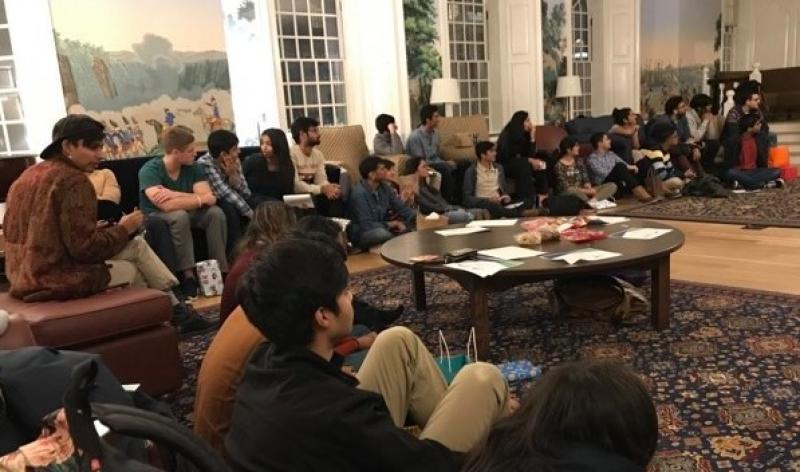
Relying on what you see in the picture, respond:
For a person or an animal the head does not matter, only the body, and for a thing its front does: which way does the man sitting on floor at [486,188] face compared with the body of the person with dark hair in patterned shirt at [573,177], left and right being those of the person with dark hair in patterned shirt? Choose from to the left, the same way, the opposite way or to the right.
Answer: the same way

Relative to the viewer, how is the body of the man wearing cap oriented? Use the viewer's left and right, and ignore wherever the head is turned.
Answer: facing to the right of the viewer

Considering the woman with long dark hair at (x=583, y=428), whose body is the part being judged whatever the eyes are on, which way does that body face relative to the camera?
away from the camera

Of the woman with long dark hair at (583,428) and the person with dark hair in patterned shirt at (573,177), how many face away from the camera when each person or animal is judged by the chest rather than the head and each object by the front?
1

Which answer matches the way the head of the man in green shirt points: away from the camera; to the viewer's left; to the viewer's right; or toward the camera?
to the viewer's right

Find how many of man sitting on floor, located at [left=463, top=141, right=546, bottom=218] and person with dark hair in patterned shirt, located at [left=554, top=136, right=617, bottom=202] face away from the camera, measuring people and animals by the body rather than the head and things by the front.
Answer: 0

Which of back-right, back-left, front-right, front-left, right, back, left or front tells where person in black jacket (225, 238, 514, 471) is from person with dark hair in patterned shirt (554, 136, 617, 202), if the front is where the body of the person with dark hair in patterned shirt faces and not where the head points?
front-right

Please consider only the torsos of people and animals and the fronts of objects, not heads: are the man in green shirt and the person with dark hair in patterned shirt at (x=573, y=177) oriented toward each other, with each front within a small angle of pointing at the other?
no

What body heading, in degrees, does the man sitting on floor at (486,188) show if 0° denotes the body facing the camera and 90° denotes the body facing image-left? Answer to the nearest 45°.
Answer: approximately 315°

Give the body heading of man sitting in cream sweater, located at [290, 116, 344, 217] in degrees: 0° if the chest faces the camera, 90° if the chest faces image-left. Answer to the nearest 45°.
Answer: approximately 315°

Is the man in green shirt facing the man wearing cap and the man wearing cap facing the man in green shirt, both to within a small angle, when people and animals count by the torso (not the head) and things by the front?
no

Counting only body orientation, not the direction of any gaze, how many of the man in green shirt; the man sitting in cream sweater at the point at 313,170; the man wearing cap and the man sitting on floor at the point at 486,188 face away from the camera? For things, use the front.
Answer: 0

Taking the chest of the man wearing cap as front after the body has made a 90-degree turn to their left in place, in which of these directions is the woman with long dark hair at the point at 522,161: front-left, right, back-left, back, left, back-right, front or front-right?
front-right

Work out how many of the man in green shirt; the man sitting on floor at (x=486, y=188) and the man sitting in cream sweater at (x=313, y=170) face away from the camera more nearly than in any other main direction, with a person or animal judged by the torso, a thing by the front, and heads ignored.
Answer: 0

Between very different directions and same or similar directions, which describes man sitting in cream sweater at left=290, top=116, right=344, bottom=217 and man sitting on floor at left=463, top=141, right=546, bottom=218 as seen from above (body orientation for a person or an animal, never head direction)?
same or similar directions

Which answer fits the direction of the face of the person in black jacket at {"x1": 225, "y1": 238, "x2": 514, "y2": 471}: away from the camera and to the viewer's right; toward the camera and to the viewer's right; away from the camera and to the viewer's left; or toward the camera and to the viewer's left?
away from the camera and to the viewer's right

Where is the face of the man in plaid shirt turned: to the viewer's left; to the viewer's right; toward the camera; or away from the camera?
to the viewer's right

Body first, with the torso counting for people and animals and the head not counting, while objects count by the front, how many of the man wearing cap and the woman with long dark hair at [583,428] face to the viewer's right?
1

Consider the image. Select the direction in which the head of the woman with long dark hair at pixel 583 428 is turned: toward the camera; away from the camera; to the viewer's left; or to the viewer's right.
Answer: away from the camera

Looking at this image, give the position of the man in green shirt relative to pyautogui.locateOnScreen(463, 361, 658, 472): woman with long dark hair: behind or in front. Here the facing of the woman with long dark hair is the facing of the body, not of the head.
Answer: in front
